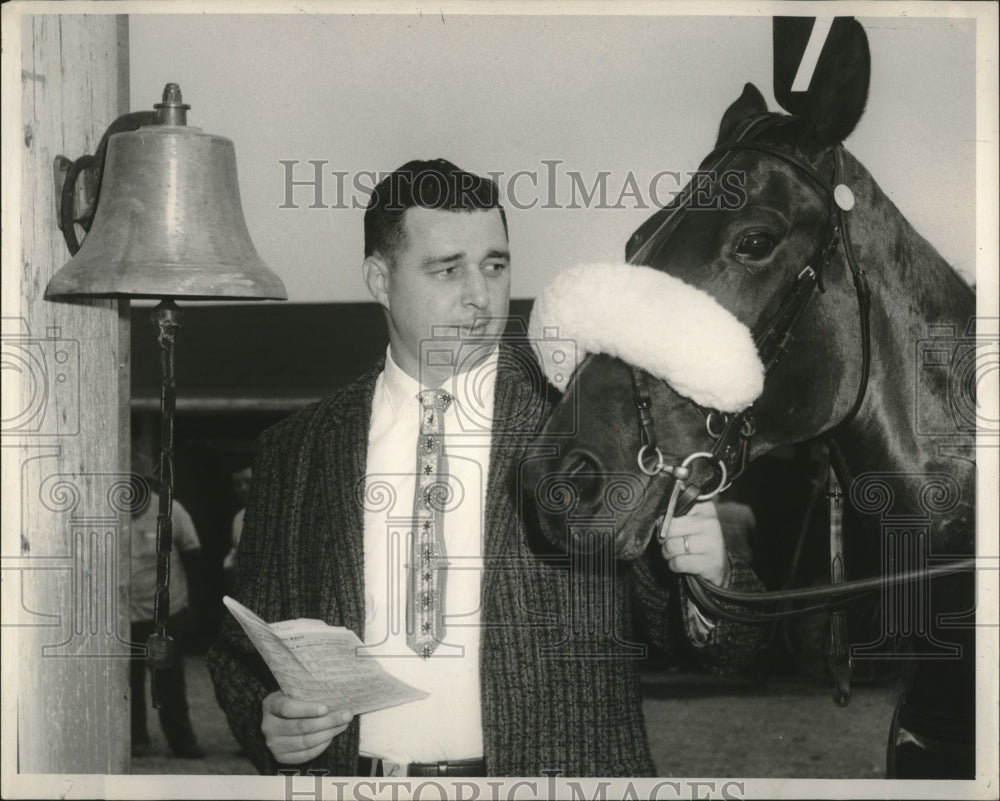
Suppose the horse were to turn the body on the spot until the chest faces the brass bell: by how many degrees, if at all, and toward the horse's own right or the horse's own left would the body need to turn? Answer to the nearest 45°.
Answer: approximately 45° to the horse's own right

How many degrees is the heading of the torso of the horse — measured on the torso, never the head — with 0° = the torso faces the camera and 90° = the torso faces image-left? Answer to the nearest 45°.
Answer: approximately 45°

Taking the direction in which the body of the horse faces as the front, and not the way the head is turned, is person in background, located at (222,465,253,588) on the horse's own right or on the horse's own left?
on the horse's own right
